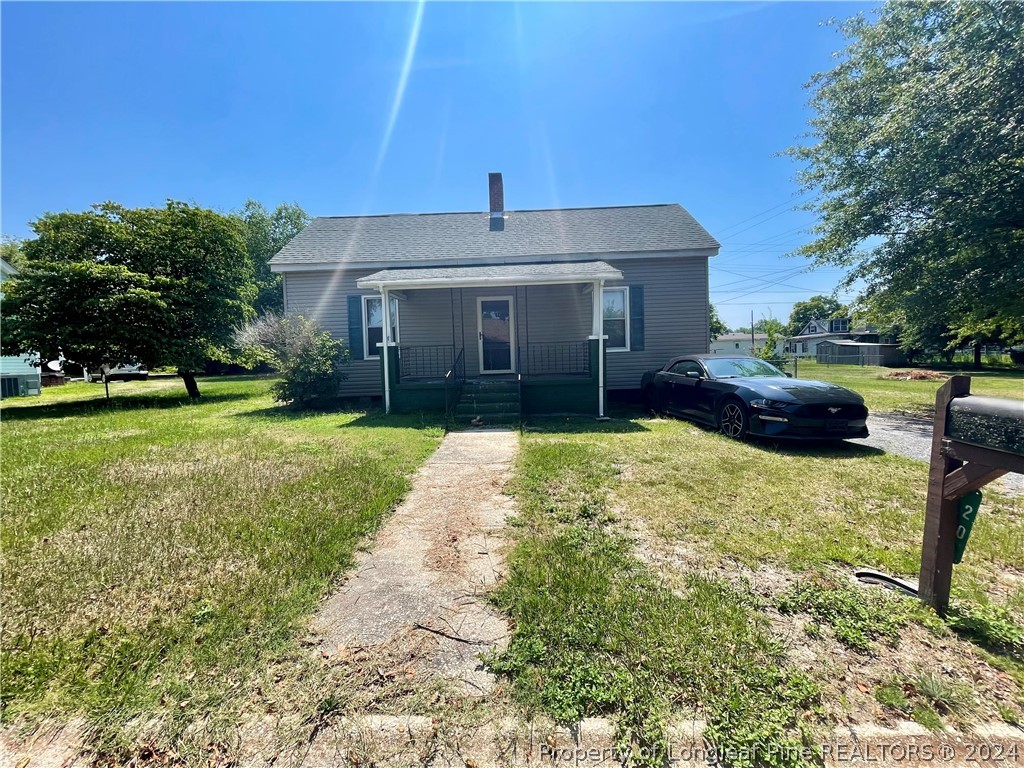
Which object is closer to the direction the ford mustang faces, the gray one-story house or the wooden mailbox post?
the wooden mailbox post

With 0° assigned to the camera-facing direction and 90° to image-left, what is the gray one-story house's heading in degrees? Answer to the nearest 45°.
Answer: approximately 0°

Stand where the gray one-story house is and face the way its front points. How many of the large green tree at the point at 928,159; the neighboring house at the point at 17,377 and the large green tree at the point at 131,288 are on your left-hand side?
1

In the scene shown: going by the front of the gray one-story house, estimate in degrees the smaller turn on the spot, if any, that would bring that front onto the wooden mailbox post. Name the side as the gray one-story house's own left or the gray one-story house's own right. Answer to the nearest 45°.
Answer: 0° — it already faces it

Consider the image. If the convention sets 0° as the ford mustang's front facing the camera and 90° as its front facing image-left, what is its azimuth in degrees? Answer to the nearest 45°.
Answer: approximately 315°

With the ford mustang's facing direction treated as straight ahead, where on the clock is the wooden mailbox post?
The wooden mailbox post is roughly at 1 o'clock from the ford mustang.

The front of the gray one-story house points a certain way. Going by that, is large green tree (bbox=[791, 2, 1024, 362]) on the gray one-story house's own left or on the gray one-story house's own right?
on the gray one-story house's own left

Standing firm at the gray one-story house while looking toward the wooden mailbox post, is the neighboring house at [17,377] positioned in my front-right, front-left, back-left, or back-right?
back-right

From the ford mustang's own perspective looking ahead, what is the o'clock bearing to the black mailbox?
The black mailbox is roughly at 1 o'clock from the ford mustang.

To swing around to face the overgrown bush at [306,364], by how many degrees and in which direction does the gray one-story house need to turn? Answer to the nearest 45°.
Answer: approximately 90° to its right
